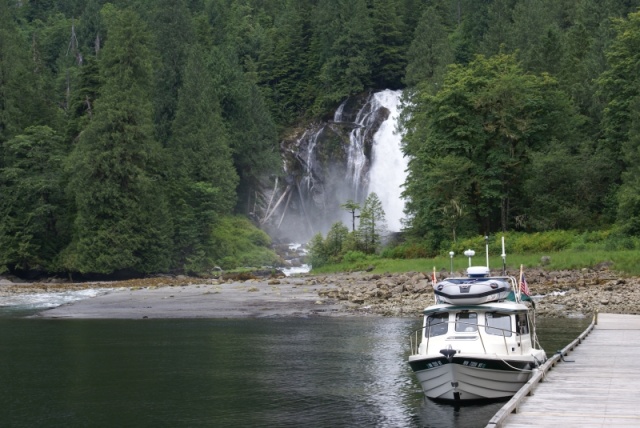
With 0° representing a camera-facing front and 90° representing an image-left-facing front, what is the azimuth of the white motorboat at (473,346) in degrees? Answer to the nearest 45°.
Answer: approximately 0°
